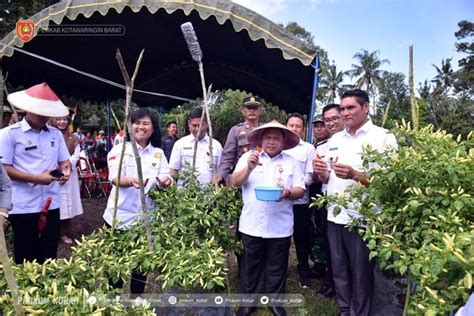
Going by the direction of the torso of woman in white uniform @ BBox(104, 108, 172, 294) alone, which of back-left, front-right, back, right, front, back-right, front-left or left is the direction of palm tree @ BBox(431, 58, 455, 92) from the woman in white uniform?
back-left

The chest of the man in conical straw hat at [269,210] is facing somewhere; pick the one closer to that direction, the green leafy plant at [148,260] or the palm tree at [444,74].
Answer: the green leafy plant

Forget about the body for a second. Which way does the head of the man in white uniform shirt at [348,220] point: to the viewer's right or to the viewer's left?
to the viewer's left

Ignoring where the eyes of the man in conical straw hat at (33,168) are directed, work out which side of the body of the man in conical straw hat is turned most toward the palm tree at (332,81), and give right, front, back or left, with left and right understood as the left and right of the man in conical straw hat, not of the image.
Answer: left

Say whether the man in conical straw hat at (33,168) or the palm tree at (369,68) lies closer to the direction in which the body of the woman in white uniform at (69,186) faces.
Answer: the man in conical straw hat

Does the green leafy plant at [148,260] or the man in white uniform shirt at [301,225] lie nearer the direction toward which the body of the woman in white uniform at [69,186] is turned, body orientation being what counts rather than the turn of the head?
the green leafy plant

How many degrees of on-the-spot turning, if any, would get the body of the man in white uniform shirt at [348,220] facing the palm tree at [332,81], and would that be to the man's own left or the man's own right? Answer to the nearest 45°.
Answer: approximately 135° to the man's own right

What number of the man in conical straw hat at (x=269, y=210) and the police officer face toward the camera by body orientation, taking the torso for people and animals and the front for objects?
2
